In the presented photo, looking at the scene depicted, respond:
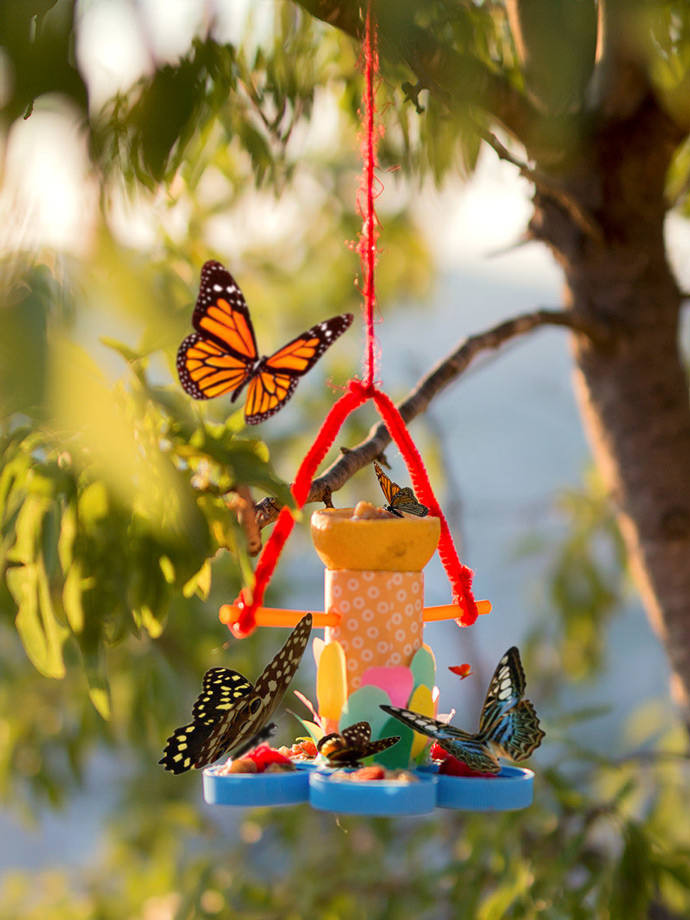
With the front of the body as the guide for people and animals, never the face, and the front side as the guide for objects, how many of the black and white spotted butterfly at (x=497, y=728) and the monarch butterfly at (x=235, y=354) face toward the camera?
0

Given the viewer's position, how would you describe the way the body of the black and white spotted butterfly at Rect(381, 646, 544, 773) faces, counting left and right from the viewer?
facing away from the viewer and to the left of the viewer

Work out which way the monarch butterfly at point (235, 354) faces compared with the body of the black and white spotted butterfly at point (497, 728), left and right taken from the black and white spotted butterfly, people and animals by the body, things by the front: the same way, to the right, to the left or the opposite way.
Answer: to the right

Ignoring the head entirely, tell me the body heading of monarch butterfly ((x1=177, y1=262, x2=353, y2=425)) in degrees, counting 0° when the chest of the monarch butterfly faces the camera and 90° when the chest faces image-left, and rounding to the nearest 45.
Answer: approximately 225°
